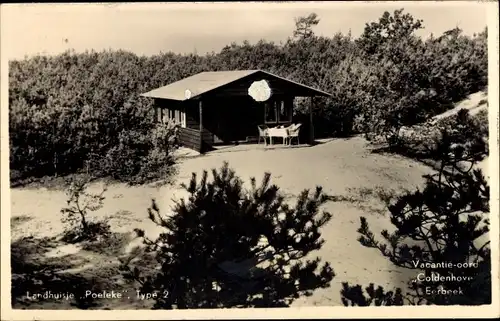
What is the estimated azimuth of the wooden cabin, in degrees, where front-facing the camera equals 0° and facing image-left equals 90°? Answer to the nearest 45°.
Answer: approximately 315°

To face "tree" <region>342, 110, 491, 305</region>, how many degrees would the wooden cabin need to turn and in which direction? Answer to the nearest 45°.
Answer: approximately 45° to its left
